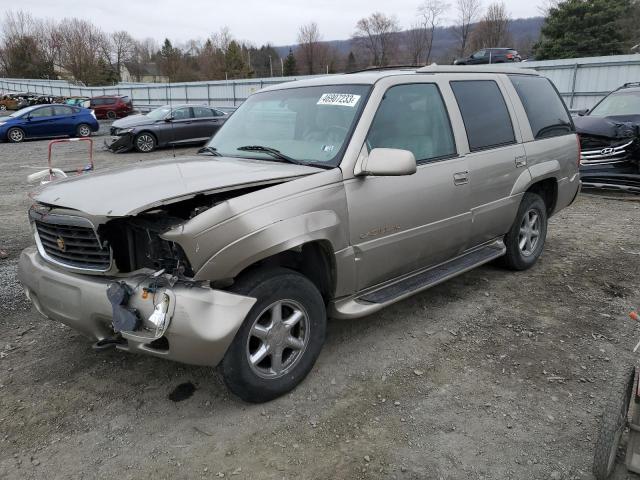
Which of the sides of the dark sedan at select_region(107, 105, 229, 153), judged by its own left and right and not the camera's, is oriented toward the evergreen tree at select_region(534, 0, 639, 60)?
back

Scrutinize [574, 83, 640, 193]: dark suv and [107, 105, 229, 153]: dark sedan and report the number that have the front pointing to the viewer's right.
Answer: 0

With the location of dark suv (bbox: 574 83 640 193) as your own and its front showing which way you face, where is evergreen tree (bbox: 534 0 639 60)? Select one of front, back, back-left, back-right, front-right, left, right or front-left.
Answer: back-right

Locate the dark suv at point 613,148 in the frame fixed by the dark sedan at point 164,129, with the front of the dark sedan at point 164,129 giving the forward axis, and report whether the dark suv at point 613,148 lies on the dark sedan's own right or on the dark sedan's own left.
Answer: on the dark sedan's own left

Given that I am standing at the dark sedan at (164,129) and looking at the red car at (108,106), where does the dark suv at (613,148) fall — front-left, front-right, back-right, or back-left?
back-right

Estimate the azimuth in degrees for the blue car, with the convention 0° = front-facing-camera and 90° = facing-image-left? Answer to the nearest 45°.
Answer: approximately 90°

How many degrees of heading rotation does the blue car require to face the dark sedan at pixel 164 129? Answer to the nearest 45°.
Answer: approximately 135° to its left

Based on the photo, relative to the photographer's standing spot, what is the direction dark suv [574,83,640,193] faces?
facing the viewer and to the left of the viewer

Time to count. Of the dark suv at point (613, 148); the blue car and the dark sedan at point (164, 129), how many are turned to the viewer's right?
0

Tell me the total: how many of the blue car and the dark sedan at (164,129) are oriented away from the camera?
0

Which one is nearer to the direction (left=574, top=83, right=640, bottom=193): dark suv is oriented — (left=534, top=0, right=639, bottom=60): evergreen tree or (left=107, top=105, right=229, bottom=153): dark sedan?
the dark sedan
